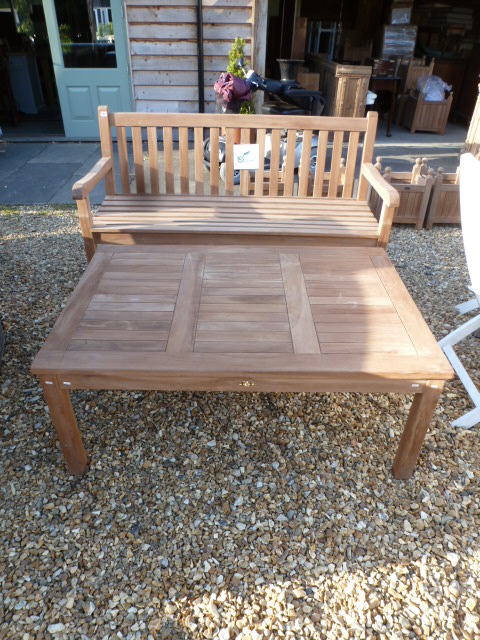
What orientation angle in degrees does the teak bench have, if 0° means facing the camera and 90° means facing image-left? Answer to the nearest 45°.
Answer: approximately 0°

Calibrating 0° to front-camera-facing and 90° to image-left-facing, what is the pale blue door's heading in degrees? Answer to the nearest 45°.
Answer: approximately 0°

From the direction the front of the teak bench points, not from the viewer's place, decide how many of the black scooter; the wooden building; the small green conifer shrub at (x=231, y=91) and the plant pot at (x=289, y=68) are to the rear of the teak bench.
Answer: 4

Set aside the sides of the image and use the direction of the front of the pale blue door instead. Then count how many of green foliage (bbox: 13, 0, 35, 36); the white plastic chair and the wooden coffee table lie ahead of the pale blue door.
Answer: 2

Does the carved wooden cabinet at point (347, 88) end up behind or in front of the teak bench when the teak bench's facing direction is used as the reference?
behind

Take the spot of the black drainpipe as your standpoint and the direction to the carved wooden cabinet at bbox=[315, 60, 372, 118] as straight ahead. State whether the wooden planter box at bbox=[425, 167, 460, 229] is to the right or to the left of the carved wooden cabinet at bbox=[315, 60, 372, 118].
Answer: right

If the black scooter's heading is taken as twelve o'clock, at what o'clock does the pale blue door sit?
The pale blue door is roughly at 1 o'clock from the black scooter.

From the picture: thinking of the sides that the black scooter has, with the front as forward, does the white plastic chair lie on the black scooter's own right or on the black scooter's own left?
on the black scooter's own left

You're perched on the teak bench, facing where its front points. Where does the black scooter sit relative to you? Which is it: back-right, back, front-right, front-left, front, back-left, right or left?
back

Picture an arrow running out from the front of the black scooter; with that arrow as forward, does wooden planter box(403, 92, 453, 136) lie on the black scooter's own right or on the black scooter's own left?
on the black scooter's own right

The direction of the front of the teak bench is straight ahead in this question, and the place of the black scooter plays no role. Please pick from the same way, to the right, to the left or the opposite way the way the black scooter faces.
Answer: to the right

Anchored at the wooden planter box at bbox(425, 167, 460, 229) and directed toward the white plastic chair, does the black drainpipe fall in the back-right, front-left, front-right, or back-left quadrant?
back-right

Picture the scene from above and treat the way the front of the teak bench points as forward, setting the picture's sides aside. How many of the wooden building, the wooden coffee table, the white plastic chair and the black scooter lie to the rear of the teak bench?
2

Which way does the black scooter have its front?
to the viewer's left
